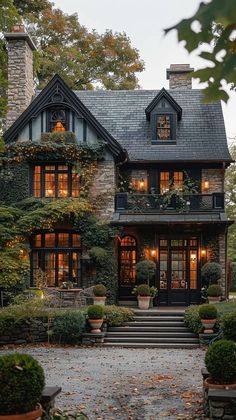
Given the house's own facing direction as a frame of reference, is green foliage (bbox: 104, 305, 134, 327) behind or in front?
in front

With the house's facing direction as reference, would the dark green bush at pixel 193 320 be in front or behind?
in front

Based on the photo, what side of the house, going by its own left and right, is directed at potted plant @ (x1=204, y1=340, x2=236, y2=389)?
front

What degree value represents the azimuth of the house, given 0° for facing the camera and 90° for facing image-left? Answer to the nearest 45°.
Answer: approximately 0°

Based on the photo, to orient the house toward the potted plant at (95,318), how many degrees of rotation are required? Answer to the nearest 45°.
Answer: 0° — it already faces it

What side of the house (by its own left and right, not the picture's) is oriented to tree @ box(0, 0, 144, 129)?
back
